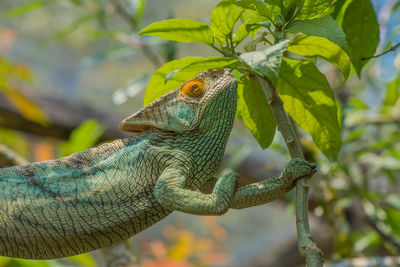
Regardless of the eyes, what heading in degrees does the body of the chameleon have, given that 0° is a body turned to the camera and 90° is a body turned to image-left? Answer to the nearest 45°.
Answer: approximately 270°
